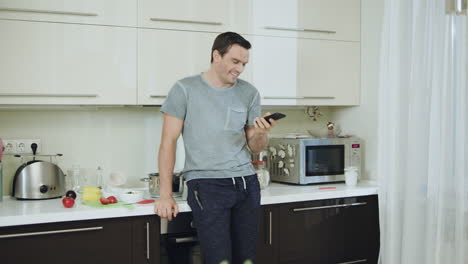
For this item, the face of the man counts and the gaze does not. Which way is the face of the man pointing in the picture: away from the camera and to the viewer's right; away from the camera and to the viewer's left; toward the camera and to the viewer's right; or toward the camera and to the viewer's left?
toward the camera and to the viewer's right

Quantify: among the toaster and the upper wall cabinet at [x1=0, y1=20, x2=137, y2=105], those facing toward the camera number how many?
2

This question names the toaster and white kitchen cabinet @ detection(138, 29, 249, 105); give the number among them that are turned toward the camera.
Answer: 2

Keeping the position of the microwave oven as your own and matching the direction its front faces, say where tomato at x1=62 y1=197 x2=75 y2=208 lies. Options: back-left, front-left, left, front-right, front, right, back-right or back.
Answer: right

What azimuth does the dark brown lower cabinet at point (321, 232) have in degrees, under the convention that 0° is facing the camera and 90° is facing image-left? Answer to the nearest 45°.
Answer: approximately 315°

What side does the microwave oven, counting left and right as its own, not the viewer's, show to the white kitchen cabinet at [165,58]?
right

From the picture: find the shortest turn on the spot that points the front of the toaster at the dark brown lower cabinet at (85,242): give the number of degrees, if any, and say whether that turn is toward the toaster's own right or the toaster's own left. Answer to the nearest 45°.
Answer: approximately 45° to the toaster's own left

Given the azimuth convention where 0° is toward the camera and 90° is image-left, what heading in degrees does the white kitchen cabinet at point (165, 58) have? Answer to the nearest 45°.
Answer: approximately 0°

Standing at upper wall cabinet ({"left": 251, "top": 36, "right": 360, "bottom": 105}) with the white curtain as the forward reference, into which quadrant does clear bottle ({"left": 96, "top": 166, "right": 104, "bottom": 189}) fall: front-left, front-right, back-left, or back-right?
back-right

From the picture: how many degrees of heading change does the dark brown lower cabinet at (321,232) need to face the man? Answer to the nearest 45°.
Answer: approximately 90° to its right
